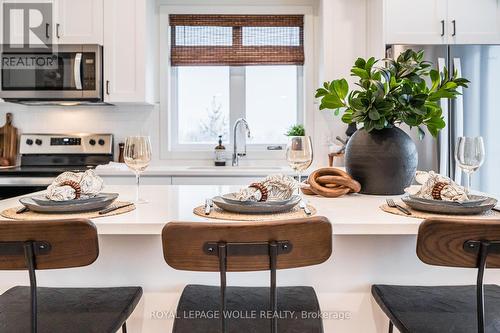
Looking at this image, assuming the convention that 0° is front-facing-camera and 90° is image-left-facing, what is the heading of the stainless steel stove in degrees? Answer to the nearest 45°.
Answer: approximately 0°

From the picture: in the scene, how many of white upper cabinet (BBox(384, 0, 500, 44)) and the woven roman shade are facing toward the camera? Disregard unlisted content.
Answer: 2

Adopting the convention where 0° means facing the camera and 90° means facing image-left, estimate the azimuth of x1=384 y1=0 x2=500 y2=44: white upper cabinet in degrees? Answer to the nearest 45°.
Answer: approximately 0°

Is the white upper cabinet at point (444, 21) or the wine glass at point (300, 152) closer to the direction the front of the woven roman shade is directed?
the wine glass

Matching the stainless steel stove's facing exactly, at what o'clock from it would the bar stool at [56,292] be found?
The bar stool is roughly at 12 o'clock from the stainless steel stove.

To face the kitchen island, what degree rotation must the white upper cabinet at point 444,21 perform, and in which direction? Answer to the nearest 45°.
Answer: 0° — it already faces it

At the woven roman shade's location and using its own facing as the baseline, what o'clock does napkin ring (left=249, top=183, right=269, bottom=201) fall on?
The napkin ring is roughly at 12 o'clock from the woven roman shade.
